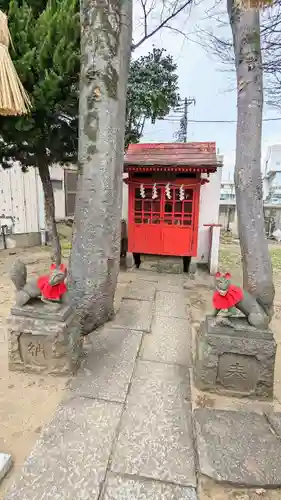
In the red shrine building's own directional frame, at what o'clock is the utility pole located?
The utility pole is roughly at 6 o'clock from the red shrine building.

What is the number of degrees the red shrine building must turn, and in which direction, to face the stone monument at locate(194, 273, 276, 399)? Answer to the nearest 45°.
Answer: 0° — it already faces it

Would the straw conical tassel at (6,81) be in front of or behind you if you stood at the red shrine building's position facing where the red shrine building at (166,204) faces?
in front

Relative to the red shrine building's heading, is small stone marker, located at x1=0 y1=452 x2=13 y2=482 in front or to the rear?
in front

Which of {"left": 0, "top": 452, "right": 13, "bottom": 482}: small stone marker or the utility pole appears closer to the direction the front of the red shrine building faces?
the small stone marker

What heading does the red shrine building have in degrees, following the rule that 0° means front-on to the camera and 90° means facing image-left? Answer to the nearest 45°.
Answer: approximately 0°

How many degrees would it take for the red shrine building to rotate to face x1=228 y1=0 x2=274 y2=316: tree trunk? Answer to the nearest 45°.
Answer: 0° — it already faces it

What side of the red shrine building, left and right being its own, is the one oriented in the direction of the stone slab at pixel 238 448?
front
